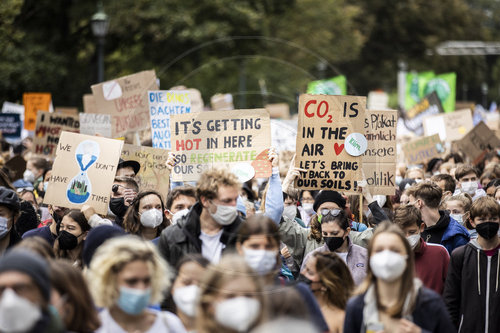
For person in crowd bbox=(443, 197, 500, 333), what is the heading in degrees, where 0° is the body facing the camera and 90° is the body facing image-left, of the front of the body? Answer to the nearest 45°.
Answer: approximately 0°

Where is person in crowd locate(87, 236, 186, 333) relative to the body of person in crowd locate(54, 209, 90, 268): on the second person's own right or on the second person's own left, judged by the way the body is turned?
on the second person's own left

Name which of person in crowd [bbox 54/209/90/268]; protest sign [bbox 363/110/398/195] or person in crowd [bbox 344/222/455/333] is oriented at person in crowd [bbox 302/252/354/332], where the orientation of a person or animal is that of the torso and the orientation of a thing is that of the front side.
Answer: the protest sign

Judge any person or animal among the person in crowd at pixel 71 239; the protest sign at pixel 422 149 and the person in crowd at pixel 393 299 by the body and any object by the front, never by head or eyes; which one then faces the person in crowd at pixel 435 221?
the protest sign

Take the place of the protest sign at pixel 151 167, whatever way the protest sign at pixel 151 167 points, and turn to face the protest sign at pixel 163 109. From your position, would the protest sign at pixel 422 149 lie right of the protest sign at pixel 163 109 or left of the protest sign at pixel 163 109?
right

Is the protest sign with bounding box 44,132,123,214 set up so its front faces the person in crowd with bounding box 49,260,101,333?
yes
